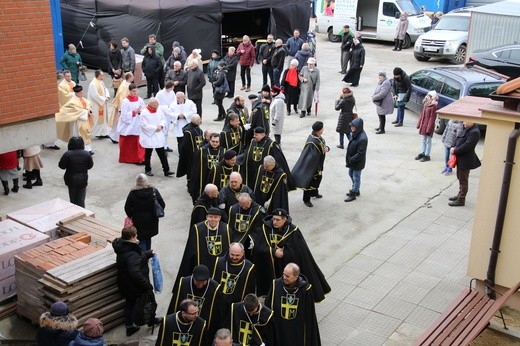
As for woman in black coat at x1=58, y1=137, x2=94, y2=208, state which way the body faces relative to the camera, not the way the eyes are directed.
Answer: away from the camera

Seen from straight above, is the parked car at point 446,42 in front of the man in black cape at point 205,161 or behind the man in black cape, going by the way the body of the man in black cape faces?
behind

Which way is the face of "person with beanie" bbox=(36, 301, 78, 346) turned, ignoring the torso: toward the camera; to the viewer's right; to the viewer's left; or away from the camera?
away from the camera

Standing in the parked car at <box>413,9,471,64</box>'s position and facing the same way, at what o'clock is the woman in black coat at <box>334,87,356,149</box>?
The woman in black coat is roughly at 11 o'clock from the parked car.

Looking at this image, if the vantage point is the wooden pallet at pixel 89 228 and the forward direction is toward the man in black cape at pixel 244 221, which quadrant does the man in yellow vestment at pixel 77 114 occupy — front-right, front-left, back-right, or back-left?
back-left
